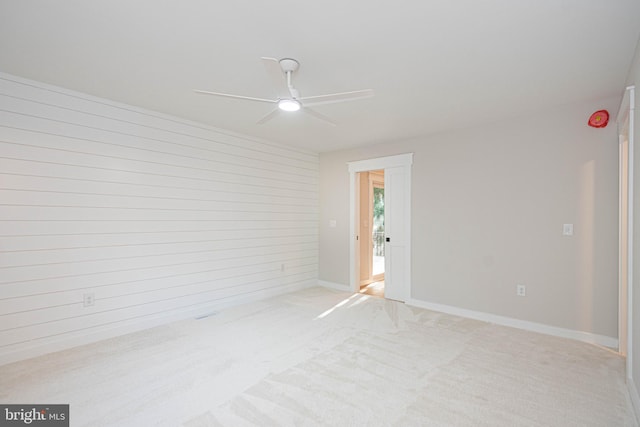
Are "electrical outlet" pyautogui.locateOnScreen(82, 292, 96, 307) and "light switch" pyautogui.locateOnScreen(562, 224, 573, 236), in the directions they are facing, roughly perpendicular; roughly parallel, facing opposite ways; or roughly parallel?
roughly perpendicular

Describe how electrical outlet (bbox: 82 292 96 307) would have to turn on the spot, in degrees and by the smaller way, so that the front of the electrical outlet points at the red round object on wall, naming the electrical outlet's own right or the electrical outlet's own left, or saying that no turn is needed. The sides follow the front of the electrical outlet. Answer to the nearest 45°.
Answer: approximately 45° to the electrical outlet's own left

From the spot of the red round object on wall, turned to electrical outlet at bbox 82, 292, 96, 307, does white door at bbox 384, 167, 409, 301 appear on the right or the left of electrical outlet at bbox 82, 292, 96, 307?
right

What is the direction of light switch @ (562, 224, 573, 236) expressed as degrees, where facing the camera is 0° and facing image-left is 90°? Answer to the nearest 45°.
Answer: approximately 0°

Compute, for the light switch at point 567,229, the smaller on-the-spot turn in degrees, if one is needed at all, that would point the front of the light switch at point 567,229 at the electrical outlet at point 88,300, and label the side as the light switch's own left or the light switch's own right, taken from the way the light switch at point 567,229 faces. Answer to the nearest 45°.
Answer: approximately 45° to the light switch's own right

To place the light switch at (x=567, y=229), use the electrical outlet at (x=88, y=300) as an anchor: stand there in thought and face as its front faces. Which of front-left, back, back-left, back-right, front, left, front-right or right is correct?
front-left

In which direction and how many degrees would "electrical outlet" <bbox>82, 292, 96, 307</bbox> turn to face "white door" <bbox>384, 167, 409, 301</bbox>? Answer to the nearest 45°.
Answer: approximately 90° to its left
